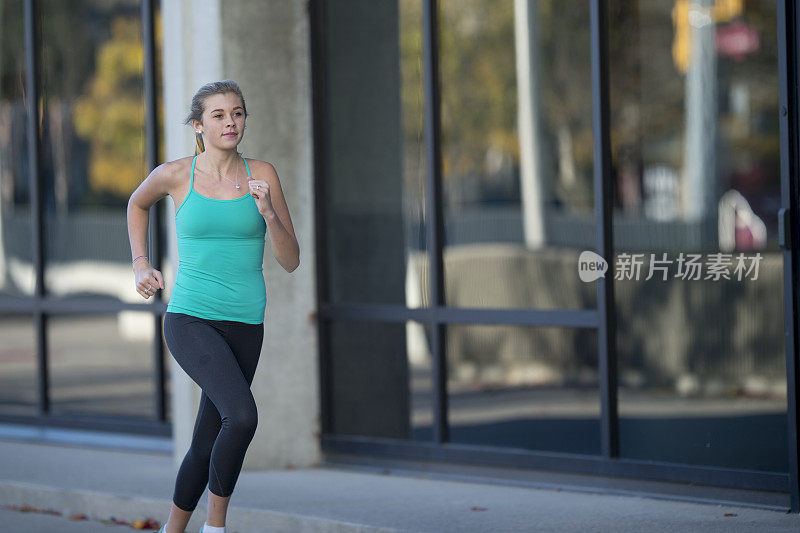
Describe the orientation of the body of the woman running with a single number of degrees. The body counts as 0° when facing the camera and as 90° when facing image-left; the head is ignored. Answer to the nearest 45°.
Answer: approximately 315°

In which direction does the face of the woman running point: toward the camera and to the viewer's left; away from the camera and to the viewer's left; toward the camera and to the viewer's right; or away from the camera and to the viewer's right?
toward the camera and to the viewer's right

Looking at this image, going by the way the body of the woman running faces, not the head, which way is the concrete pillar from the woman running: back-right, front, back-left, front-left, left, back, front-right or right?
back-left
